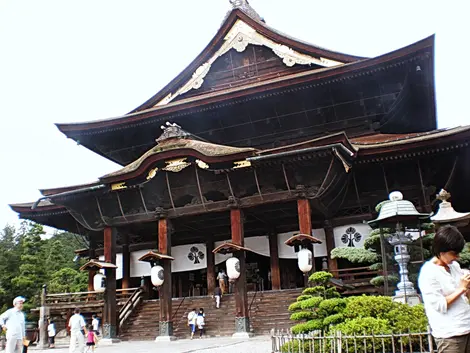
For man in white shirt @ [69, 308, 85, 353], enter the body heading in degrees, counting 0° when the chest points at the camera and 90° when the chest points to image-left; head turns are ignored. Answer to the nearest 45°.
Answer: approximately 180°

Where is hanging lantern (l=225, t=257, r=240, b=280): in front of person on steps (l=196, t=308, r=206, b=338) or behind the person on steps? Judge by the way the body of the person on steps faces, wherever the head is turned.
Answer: behind

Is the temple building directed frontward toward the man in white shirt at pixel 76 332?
yes

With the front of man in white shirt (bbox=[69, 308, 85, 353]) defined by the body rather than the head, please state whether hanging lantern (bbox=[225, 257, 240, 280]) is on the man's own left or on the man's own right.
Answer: on the man's own right

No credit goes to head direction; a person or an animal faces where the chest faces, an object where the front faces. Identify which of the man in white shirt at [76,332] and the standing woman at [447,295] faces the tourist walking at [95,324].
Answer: the man in white shirt

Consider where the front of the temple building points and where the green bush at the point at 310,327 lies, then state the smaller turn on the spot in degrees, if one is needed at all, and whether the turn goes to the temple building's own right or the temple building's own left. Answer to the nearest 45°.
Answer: approximately 45° to the temple building's own left

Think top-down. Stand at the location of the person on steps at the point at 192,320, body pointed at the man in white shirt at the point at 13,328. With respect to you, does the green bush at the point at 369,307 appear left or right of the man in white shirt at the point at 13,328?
left

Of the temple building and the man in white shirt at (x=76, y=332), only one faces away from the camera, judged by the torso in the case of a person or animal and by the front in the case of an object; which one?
the man in white shirt

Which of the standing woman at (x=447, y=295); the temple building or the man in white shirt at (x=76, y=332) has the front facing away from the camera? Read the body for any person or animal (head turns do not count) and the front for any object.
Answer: the man in white shirt
